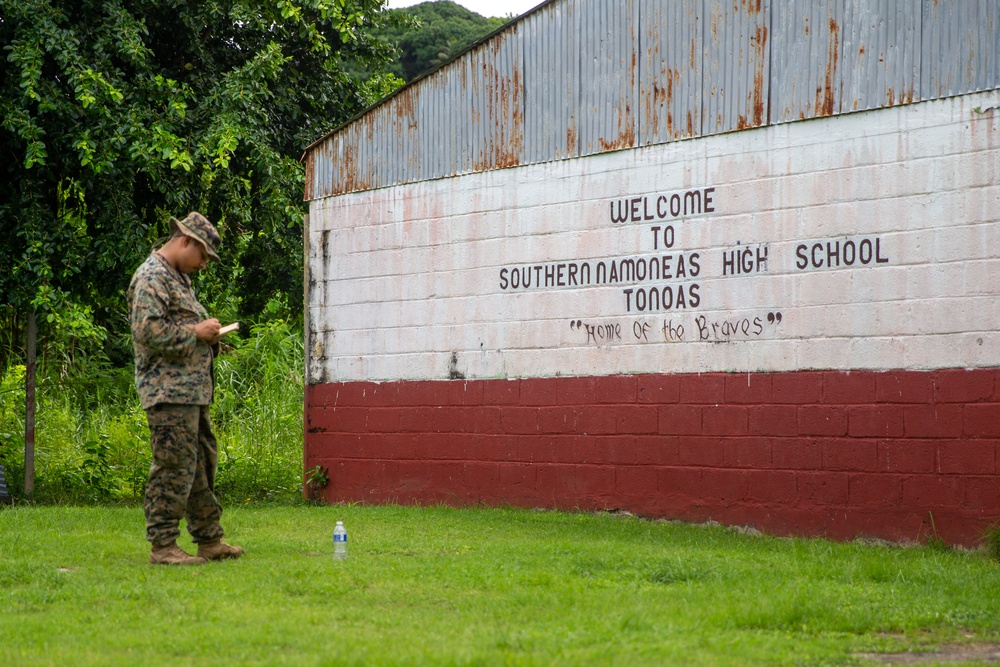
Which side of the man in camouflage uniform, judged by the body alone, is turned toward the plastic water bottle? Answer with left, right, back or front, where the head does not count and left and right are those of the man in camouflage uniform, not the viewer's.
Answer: front

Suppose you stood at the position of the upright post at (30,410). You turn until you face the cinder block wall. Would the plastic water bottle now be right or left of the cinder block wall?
right

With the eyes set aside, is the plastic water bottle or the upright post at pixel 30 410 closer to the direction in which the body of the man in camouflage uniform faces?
the plastic water bottle

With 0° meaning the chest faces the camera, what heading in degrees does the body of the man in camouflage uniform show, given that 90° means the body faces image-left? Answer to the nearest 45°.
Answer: approximately 270°

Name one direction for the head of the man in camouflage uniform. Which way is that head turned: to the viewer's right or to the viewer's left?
to the viewer's right

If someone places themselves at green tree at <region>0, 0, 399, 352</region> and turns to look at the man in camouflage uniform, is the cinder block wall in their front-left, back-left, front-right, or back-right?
front-left

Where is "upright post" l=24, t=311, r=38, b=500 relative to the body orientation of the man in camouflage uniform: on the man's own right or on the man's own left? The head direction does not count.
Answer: on the man's own left

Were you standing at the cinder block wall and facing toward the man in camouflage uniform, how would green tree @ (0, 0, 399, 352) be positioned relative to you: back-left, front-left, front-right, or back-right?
front-right
